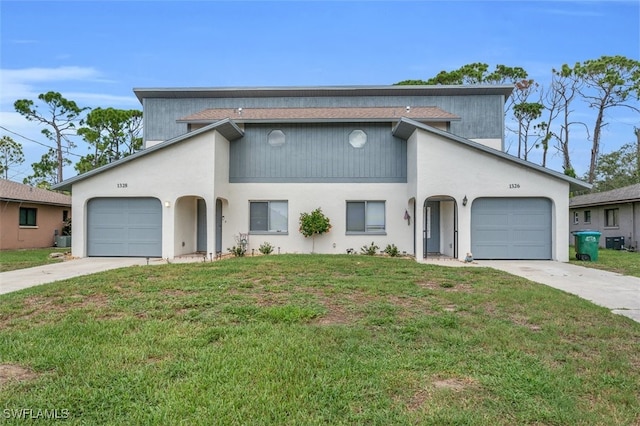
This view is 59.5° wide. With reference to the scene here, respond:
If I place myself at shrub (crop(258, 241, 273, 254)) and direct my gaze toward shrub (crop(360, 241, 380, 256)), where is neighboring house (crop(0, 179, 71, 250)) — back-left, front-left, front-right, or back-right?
back-left

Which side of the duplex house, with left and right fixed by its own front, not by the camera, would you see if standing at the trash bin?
left

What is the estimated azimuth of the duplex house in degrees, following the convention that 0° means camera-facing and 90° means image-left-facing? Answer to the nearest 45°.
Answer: approximately 0°

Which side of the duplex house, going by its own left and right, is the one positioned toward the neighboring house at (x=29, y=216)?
right
